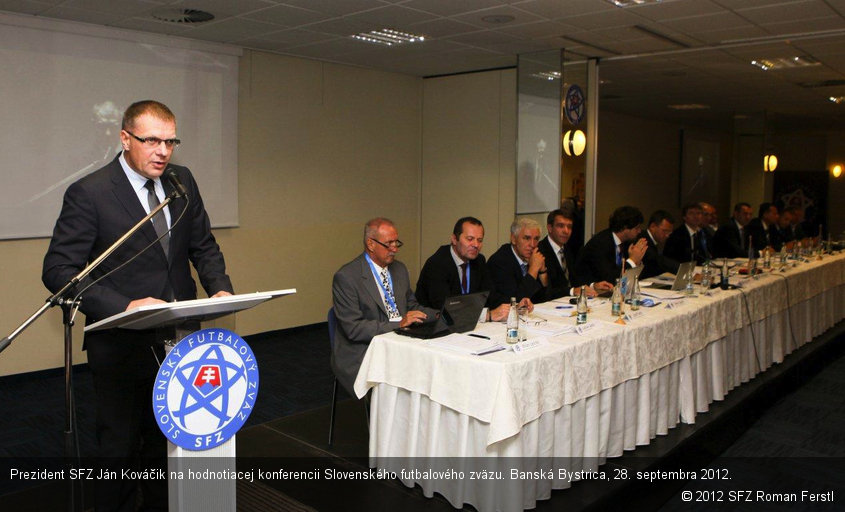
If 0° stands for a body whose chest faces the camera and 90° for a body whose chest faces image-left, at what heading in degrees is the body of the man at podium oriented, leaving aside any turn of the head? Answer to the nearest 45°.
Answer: approximately 315°

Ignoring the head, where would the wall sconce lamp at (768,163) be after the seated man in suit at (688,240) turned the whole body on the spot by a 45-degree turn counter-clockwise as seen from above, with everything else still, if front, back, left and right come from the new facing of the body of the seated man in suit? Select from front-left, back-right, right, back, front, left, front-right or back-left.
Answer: left

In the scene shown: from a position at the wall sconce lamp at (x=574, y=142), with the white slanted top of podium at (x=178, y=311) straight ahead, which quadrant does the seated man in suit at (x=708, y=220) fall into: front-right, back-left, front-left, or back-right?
back-left

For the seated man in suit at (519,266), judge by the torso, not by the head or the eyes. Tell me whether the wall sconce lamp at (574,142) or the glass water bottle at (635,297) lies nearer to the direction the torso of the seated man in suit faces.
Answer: the glass water bottle

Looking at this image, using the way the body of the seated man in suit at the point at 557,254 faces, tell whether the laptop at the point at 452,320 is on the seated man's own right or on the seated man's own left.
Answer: on the seated man's own right

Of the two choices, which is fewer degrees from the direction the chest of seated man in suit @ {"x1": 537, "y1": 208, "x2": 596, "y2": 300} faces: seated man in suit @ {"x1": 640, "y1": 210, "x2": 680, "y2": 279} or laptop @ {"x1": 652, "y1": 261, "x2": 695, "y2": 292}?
the laptop

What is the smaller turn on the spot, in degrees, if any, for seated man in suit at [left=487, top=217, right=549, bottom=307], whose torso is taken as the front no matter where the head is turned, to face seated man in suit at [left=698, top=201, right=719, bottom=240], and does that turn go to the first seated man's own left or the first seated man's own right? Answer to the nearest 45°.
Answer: approximately 90° to the first seated man's own left

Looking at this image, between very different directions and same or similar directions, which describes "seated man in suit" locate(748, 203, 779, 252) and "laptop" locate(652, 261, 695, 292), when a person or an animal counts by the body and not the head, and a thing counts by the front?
very different directions

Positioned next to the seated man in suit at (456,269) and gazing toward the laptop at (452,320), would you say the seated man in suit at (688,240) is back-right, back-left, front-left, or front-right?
back-left
